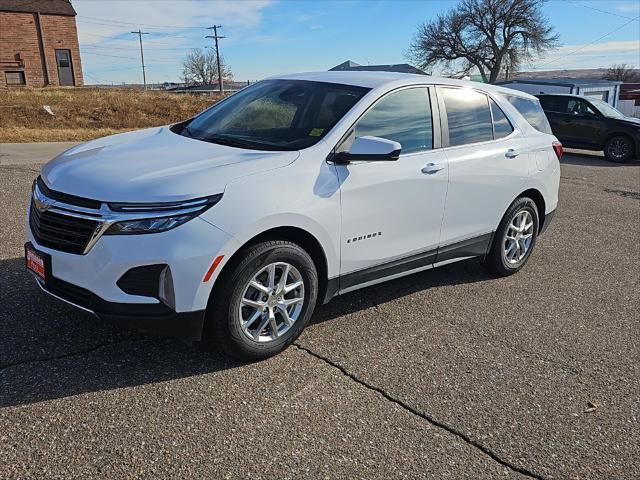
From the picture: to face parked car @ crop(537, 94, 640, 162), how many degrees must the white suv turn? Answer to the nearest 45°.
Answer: approximately 180°

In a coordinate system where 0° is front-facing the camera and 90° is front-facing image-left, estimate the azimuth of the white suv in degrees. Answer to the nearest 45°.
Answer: approximately 45°

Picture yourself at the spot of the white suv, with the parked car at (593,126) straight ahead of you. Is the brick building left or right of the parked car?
left

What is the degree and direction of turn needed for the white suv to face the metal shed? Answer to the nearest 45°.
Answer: approximately 180°

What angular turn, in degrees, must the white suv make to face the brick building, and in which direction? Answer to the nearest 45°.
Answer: approximately 90° to its right
